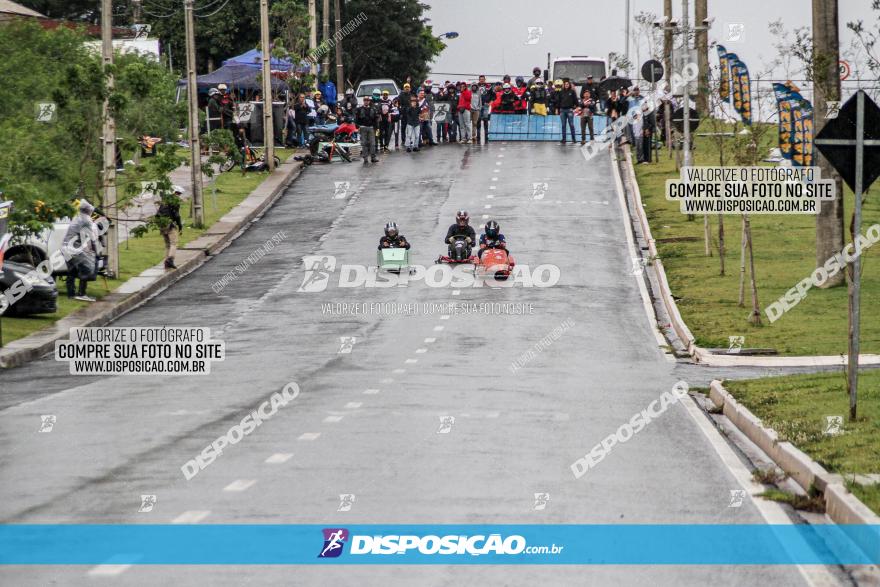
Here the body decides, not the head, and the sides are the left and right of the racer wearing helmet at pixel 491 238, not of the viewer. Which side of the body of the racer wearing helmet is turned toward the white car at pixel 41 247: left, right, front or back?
right

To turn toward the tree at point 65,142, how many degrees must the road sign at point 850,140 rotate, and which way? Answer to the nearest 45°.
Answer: approximately 45° to its left

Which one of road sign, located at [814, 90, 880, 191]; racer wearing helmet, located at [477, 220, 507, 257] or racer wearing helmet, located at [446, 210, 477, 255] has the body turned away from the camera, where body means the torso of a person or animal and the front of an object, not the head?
the road sign

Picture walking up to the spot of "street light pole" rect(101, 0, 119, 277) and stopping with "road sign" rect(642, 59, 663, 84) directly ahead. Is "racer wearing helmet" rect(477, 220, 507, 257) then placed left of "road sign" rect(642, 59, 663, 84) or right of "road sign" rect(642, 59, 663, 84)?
right

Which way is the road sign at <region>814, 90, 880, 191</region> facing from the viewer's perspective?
away from the camera

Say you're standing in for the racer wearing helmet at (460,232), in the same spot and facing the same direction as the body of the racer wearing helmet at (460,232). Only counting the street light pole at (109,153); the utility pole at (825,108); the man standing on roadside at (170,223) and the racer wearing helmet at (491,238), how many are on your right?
2

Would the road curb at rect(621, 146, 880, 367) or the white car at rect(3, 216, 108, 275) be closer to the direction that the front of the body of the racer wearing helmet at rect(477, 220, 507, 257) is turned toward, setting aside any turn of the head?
the road curb

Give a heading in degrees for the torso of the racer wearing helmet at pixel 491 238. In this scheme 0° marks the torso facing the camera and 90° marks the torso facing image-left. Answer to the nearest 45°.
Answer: approximately 0°

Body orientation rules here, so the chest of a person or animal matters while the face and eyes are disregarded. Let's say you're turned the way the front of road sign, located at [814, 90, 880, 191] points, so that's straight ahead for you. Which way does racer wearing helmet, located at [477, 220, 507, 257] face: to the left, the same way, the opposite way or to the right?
the opposite way

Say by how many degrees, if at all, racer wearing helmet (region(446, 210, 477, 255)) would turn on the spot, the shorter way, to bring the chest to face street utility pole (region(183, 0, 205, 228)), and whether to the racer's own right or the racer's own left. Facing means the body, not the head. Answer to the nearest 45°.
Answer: approximately 135° to the racer's own right
